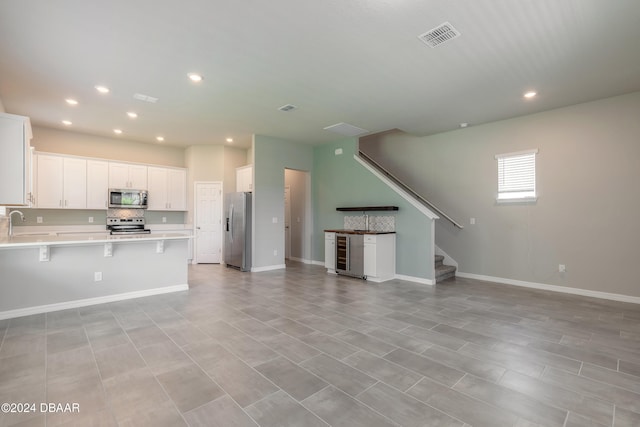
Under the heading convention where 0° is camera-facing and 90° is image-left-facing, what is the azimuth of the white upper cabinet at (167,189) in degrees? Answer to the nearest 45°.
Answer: approximately 0°

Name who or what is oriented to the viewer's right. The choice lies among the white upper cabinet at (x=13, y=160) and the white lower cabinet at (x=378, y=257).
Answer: the white upper cabinet

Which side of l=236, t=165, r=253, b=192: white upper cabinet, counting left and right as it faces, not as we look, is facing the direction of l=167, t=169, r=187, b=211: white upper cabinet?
right

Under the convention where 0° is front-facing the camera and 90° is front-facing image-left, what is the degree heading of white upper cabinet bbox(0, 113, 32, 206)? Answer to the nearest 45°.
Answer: approximately 270°

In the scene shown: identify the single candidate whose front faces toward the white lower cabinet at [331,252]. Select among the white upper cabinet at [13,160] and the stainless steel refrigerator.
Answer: the white upper cabinet

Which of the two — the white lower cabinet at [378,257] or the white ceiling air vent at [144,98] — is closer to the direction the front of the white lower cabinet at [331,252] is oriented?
the white ceiling air vent

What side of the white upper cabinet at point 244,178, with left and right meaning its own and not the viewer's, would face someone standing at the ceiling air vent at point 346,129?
left

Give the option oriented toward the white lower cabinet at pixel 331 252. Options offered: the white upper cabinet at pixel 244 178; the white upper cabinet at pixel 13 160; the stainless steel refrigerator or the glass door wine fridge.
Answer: the white upper cabinet at pixel 13 160

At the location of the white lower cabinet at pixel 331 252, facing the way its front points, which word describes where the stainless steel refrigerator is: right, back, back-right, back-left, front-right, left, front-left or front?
front-right

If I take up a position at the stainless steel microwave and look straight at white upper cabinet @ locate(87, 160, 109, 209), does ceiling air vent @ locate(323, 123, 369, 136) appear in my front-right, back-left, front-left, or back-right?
back-left

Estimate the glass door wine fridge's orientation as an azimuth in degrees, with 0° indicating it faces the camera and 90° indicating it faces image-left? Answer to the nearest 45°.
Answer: approximately 45°

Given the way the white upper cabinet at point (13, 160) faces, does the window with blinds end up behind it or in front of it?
in front

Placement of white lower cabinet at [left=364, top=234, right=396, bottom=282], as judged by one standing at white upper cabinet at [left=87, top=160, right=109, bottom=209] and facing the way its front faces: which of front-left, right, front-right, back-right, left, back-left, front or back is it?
front-left
